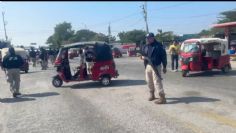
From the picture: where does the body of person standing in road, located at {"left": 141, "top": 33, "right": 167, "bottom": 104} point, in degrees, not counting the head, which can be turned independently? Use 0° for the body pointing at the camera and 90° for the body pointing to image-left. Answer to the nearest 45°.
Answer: approximately 45°

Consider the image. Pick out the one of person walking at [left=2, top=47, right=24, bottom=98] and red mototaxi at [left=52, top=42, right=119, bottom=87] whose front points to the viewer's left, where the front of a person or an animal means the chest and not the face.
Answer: the red mototaxi

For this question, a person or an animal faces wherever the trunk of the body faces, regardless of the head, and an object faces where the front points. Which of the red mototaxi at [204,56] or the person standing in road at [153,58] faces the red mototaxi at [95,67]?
the red mototaxi at [204,56]

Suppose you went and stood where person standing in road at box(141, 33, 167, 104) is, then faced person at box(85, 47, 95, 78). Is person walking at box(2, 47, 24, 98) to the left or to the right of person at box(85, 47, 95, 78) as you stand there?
left

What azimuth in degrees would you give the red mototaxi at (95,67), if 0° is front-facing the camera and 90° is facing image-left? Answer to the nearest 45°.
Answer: approximately 90°

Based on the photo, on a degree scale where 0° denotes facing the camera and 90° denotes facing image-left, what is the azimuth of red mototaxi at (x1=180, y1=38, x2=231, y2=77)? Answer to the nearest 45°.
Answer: approximately 45°

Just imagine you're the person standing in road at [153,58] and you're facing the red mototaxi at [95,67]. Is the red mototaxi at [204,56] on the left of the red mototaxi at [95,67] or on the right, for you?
right
